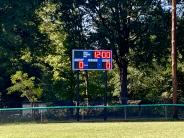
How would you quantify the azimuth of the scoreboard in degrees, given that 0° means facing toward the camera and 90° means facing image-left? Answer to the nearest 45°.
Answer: approximately 0°

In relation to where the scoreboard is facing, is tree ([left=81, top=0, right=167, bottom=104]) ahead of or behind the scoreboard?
behind
